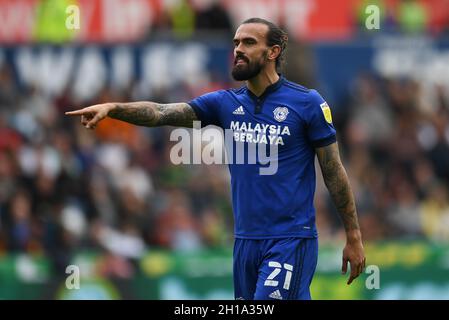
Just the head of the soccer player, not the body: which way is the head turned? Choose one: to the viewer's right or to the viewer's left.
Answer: to the viewer's left

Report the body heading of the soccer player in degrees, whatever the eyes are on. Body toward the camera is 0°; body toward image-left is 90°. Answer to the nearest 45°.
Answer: approximately 45°
